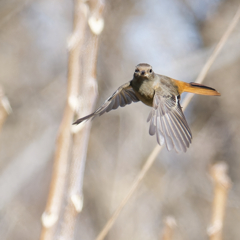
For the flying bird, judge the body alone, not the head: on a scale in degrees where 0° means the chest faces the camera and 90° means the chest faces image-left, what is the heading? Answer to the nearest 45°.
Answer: approximately 45°

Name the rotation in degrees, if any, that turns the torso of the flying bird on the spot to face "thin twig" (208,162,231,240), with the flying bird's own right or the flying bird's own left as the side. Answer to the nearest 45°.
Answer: approximately 180°
